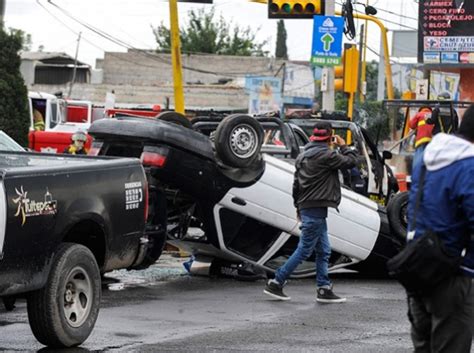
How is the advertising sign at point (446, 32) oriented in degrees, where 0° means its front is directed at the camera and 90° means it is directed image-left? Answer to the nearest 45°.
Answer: approximately 0°

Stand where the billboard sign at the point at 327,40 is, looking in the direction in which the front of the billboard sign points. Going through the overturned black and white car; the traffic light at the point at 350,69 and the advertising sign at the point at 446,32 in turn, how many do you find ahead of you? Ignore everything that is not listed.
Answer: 1

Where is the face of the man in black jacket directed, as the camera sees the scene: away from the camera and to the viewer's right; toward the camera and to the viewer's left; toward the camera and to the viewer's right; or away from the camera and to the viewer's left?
away from the camera and to the viewer's right

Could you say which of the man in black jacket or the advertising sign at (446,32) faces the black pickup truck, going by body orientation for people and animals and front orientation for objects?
the advertising sign

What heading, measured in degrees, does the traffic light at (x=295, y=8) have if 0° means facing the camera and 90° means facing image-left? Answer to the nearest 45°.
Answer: approximately 0°

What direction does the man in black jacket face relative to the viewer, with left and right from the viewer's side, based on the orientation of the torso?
facing away from the viewer and to the right of the viewer

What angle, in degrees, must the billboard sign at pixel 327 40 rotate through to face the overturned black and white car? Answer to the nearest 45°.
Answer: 0° — it already faces it

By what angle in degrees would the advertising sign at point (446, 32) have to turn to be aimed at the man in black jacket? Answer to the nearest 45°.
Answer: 0° — it already faces them

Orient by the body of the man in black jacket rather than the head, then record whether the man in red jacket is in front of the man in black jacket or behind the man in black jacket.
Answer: in front

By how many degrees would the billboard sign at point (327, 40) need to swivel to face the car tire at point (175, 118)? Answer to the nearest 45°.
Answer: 0° — it already faces it
